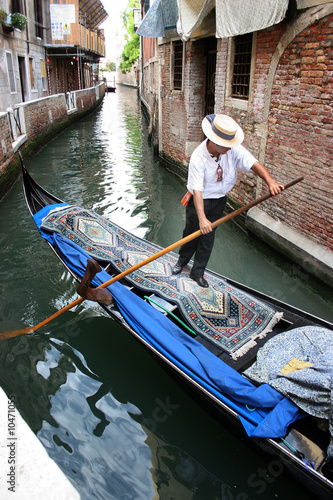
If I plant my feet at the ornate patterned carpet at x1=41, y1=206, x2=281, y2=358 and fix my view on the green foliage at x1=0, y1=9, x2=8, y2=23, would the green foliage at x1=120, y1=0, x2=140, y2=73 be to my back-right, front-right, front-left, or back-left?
front-right

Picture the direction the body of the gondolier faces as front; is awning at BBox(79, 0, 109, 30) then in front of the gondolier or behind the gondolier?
behind
